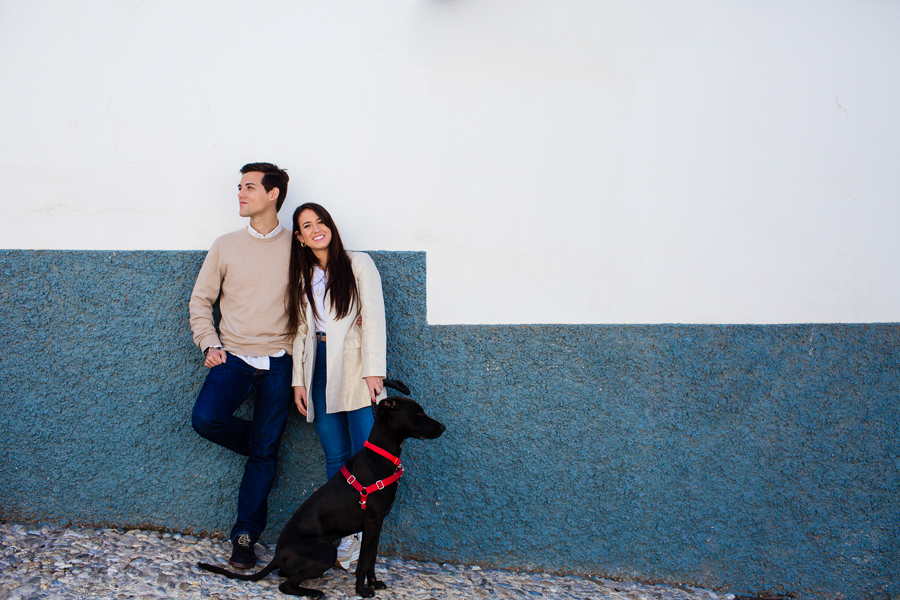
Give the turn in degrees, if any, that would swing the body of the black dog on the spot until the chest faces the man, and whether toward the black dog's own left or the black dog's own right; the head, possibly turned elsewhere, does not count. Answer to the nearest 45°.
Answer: approximately 135° to the black dog's own left

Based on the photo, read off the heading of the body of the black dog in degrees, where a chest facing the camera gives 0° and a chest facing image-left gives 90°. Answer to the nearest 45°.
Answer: approximately 270°
